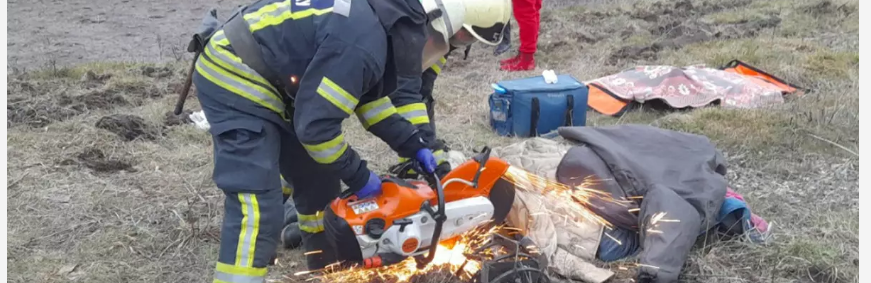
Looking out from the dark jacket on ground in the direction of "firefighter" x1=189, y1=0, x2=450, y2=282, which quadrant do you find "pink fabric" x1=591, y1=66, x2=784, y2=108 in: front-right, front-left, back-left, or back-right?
back-right

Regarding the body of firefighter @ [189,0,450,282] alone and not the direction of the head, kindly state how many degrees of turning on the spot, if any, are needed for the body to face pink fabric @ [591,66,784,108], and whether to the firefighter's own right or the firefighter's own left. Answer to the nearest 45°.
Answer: approximately 45° to the firefighter's own left

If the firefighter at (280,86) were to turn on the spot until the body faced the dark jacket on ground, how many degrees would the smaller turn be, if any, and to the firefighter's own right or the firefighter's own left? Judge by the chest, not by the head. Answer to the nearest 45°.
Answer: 0° — they already face it

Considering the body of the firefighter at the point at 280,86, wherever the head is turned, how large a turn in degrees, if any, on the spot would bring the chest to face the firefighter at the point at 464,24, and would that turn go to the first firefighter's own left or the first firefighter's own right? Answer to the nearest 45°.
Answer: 0° — they already face them

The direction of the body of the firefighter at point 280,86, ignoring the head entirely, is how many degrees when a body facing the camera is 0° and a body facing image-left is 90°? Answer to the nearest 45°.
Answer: approximately 270°
